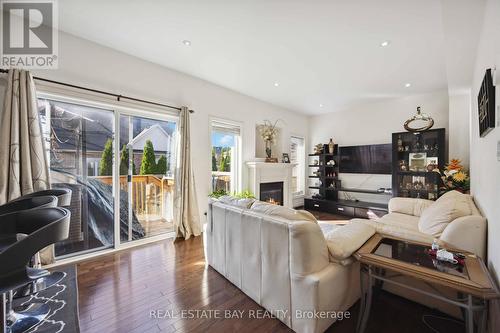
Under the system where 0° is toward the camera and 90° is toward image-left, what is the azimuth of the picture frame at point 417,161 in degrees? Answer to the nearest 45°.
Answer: approximately 0°

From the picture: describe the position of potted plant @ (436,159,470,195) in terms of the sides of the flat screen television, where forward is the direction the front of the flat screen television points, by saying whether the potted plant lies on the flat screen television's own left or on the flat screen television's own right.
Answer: on the flat screen television's own left

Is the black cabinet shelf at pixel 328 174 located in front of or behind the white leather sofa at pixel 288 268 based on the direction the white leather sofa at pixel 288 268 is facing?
in front

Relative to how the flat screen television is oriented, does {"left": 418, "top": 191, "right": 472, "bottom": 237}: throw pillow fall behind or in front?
in front

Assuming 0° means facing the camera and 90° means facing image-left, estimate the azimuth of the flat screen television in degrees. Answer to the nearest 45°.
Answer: approximately 0°

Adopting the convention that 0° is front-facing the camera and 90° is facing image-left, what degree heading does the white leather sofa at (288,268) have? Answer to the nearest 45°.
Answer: approximately 225°

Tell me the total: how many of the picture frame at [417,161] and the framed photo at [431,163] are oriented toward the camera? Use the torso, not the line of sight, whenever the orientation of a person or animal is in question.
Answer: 2

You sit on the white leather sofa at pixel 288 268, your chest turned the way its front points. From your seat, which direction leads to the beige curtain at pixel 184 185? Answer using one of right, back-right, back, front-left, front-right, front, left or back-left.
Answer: left

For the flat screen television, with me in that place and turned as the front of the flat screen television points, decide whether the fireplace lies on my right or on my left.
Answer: on my right

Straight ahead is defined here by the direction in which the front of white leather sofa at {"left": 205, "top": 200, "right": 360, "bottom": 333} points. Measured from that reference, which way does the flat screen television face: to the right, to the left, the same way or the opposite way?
the opposite way
